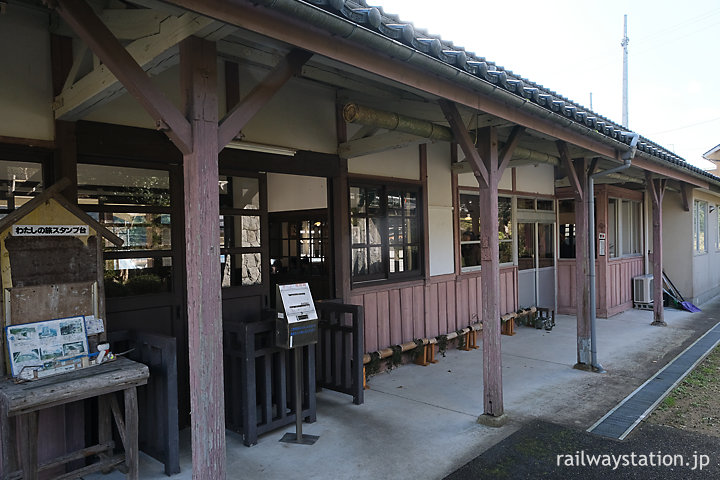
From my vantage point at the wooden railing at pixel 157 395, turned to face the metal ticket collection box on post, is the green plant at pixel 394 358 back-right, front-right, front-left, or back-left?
front-left

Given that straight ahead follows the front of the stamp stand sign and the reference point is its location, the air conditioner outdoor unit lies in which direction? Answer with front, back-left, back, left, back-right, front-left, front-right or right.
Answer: left

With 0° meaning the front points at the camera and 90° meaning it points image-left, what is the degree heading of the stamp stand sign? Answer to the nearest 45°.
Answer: approximately 0°

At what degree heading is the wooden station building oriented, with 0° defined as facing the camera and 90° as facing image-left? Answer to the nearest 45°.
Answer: approximately 315°

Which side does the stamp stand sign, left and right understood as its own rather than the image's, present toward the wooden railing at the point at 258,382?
left

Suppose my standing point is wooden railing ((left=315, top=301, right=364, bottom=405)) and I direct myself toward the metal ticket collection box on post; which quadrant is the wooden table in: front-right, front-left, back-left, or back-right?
front-right

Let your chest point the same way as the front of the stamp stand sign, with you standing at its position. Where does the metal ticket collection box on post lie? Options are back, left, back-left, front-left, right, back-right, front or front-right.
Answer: left

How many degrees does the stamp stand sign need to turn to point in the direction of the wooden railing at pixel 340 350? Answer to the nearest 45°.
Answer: approximately 90° to its left

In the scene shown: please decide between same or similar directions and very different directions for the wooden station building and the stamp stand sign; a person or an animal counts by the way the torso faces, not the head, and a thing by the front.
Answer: same or similar directions

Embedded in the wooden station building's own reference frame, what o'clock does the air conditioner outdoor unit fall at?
The air conditioner outdoor unit is roughly at 9 o'clock from the wooden station building.

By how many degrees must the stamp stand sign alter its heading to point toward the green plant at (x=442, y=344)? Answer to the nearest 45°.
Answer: approximately 90° to its left
